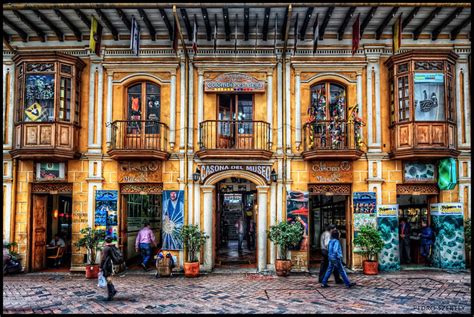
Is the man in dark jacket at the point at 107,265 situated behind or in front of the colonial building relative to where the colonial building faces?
in front

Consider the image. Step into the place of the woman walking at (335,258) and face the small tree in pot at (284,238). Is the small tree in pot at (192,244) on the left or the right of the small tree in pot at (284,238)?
left

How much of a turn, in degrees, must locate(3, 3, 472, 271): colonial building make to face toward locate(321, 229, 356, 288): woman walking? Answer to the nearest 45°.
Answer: approximately 45° to its left

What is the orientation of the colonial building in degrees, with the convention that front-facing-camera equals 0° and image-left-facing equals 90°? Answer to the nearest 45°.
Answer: approximately 0°

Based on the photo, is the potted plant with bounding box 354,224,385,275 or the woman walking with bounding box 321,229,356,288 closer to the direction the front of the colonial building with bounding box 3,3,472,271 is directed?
the woman walking
